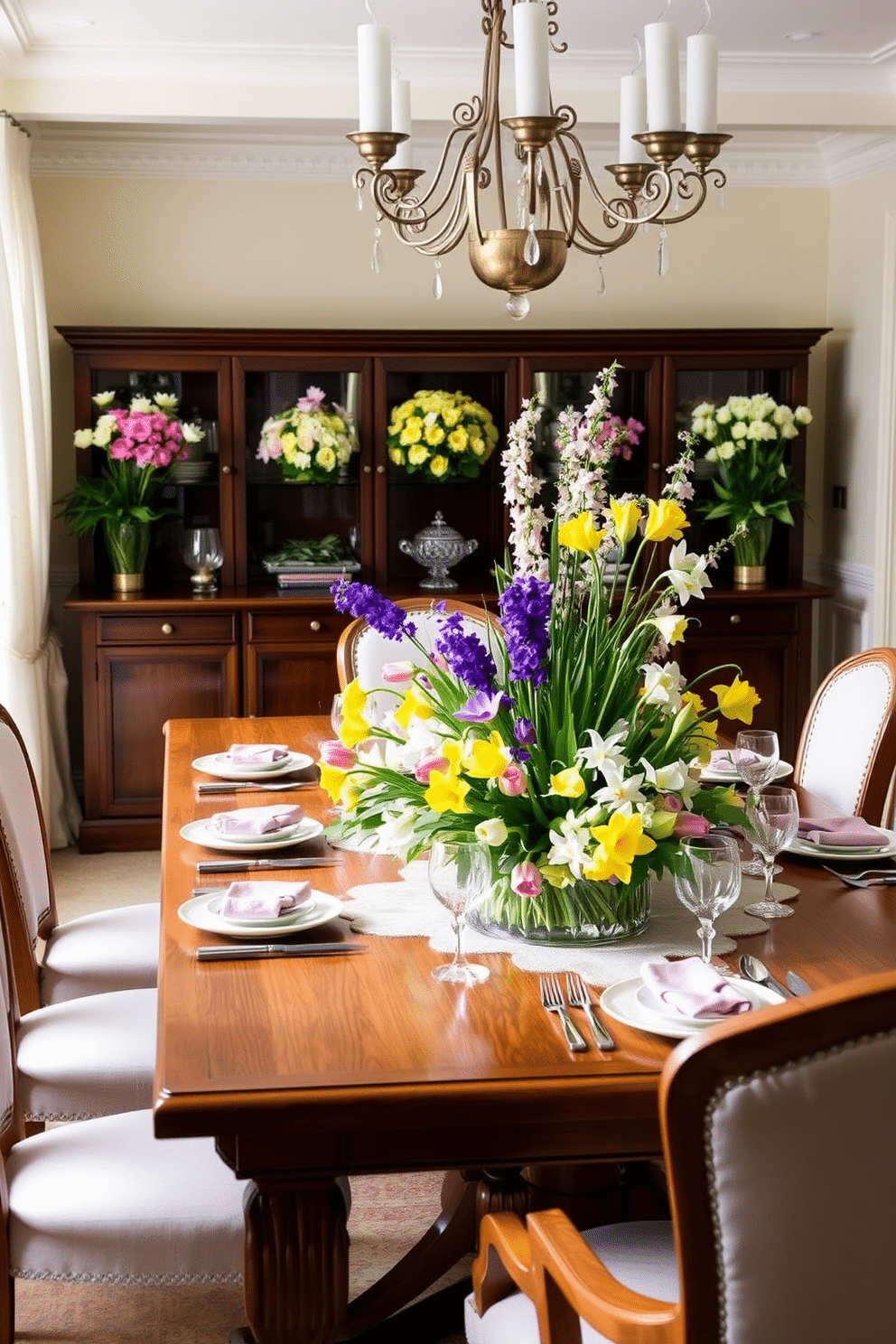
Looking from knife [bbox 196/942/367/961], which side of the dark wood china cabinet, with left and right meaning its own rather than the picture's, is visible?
front

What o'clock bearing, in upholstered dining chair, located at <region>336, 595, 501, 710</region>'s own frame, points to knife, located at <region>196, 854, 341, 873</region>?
The knife is roughly at 12 o'clock from the upholstered dining chair.

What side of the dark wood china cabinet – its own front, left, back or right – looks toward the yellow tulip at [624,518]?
front

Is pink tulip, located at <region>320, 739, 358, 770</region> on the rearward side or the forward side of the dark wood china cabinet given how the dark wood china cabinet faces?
on the forward side

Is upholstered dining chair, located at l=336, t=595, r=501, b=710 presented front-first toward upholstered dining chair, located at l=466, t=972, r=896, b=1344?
yes

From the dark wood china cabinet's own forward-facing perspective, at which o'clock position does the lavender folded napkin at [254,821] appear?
The lavender folded napkin is roughly at 12 o'clock from the dark wood china cabinet.

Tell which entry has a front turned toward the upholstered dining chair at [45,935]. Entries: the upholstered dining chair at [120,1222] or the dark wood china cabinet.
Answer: the dark wood china cabinet

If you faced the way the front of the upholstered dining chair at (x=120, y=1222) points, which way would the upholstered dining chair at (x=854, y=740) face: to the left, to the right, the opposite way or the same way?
the opposite way

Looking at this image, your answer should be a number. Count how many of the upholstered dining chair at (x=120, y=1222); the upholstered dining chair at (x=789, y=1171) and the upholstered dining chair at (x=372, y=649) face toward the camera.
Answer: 1

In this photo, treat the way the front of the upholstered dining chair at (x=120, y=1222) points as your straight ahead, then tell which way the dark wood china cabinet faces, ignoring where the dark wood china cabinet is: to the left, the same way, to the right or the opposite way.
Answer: to the right

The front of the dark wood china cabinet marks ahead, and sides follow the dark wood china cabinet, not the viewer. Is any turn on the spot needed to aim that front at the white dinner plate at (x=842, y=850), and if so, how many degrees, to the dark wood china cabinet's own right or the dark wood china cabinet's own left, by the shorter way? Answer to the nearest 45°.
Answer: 0° — it already faces it

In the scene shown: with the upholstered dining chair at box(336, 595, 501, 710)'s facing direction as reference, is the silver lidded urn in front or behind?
behind

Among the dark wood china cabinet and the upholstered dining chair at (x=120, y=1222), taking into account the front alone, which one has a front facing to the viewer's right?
the upholstered dining chair

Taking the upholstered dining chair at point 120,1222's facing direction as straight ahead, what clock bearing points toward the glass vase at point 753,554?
The glass vase is roughly at 10 o'clock from the upholstered dining chair.
